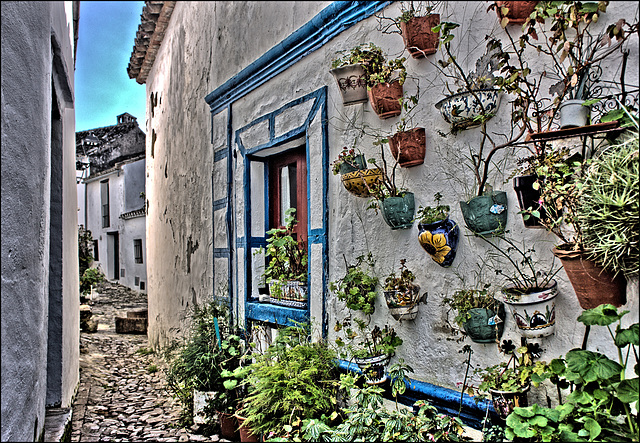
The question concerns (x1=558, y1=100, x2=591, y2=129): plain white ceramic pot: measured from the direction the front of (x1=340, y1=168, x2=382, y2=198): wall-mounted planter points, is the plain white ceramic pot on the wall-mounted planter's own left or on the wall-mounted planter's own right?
on the wall-mounted planter's own left

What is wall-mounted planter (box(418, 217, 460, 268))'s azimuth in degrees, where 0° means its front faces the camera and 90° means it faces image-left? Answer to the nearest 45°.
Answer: approximately 45°

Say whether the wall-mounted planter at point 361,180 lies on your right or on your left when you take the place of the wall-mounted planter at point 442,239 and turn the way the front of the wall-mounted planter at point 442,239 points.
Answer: on your right

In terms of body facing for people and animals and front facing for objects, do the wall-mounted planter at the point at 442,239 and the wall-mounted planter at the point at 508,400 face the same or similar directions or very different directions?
same or similar directions

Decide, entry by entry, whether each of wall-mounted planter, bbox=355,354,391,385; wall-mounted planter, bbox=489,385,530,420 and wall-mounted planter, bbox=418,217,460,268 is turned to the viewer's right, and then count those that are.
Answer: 0

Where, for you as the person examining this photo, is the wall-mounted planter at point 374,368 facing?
facing the viewer and to the left of the viewer

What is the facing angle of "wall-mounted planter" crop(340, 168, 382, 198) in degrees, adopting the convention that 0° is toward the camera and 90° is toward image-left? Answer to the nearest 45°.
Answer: approximately 45°

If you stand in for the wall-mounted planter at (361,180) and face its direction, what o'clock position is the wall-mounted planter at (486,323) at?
the wall-mounted planter at (486,323) is roughly at 9 o'clock from the wall-mounted planter at (361,180).

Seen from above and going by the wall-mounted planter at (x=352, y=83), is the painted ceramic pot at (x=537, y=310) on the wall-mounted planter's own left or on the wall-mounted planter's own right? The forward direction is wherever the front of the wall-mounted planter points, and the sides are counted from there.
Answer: on the wall-mounted planter's own left

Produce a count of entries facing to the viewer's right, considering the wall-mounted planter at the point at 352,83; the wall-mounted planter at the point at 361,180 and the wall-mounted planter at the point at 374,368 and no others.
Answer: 0

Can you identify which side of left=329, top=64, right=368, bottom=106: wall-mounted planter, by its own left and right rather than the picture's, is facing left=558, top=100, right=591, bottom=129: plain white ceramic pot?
left

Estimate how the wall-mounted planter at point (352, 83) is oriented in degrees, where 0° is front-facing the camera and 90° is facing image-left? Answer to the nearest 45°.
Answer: approximately 45°
